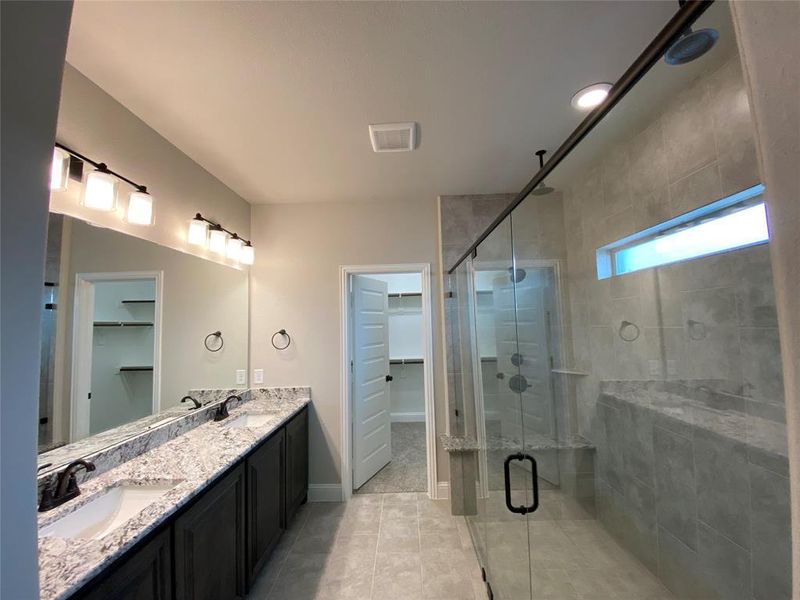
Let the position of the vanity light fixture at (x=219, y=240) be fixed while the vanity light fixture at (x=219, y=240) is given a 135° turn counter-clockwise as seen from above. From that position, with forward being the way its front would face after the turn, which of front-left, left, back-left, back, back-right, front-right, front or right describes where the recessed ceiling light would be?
back-right

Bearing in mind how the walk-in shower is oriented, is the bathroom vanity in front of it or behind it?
in front

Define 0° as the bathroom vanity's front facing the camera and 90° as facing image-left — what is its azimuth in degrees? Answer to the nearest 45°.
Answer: approximately 315°

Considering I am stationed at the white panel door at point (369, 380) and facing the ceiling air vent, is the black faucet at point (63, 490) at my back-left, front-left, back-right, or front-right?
front-right

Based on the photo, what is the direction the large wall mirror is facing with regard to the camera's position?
facing the viewer and to the right of the viewer

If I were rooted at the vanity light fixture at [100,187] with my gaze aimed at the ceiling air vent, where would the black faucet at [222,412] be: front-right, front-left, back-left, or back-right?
front-left

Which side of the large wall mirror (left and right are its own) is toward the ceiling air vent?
front

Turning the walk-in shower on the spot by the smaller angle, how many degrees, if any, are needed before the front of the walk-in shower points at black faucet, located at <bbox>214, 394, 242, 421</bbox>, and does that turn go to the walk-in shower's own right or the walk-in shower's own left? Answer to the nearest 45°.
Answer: approximately 45° to the walk-in shower's own right

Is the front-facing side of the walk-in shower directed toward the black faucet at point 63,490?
yes

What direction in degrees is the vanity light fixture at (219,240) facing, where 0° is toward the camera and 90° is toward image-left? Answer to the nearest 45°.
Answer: approximately 315°
